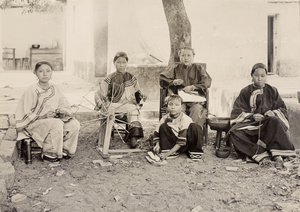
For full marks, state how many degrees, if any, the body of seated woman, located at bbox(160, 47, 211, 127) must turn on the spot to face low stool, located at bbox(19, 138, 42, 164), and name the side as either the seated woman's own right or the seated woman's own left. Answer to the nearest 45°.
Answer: approximately 45° to the seated woman's own right

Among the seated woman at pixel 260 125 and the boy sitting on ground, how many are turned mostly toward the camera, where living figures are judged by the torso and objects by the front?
2

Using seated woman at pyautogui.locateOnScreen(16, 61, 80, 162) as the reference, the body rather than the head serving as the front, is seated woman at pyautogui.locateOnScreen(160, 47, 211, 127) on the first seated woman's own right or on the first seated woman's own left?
on the first seated woman's own left

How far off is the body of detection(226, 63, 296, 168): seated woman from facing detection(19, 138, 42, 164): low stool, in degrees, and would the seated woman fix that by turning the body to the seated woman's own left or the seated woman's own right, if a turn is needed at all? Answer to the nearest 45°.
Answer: approximately 90° to the seated woman's own right
